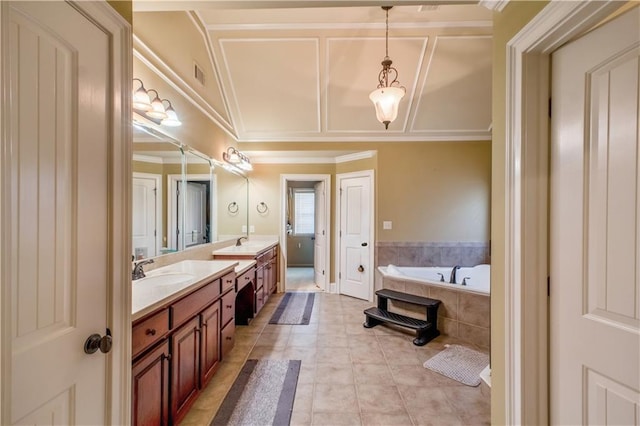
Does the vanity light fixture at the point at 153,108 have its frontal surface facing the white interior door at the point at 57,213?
no

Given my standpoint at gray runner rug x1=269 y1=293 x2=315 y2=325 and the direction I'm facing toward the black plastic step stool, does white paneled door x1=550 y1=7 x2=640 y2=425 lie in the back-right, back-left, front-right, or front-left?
front-right

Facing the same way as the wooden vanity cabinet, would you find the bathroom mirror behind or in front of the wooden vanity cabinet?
behind

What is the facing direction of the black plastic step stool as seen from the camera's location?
facing the viewer and to the left of the viewer

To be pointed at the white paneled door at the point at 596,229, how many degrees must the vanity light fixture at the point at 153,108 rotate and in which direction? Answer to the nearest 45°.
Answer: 0° — it already faces it

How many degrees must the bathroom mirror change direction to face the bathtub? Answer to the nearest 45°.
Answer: approximately 45° to its left

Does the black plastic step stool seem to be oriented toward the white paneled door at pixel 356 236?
no

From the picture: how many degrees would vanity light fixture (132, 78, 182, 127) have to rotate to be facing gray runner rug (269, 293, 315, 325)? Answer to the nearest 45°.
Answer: approximately 90° to its left

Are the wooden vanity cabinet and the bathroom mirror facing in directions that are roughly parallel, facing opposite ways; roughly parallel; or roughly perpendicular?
roughly parallel

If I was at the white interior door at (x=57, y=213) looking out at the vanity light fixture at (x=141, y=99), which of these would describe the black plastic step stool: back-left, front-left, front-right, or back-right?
front-right

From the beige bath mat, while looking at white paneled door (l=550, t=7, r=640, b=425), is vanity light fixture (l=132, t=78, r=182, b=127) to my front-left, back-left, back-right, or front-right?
front-right

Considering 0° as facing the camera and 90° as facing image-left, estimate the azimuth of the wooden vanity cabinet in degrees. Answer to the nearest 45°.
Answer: approximately 315°

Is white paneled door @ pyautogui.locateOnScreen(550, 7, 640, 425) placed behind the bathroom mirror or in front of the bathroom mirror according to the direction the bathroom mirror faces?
in front

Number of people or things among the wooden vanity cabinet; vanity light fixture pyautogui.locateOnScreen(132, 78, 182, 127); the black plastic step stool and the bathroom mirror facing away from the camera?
0

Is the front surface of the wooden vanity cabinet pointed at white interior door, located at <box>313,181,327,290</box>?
no

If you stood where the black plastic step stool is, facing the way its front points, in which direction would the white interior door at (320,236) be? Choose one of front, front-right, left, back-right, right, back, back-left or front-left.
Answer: right

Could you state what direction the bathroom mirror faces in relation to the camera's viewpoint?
facing the viewer and to the right of the viewer

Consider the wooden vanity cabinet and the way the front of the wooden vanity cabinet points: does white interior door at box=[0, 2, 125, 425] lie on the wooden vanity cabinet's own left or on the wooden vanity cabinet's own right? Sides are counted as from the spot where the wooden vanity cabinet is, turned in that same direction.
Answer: on the wooden vanity cabinet's own right

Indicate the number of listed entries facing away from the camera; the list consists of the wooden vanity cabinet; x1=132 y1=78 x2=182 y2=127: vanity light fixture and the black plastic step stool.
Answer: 0

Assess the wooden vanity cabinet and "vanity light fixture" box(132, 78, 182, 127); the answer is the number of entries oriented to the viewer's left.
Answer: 0

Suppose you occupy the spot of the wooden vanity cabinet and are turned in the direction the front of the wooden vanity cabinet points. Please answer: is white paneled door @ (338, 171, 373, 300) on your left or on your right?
on your left

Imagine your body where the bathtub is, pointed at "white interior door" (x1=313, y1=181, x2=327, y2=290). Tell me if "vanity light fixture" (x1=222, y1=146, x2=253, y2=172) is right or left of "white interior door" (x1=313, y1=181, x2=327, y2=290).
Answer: left
